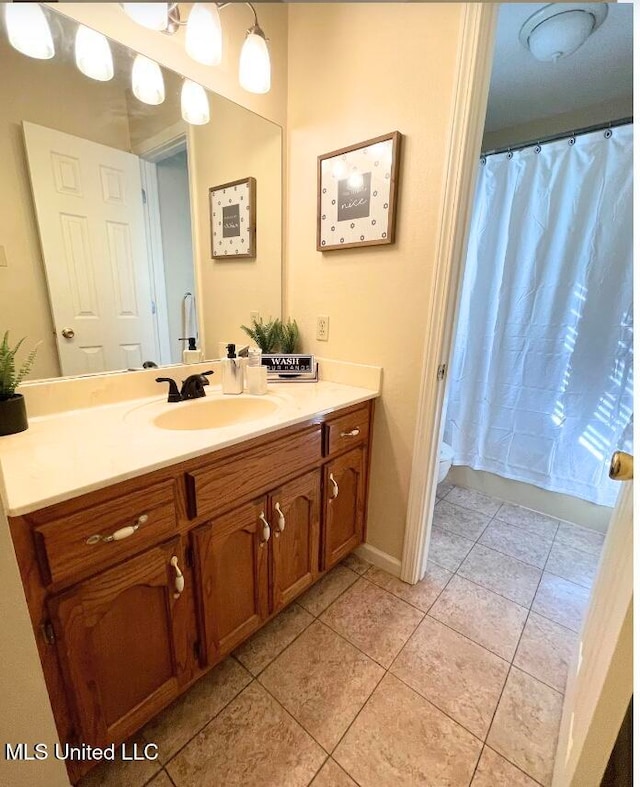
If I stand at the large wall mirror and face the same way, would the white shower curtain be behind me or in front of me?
in front

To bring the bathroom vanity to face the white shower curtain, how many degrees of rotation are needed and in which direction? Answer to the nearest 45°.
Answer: approximately 45° to its left

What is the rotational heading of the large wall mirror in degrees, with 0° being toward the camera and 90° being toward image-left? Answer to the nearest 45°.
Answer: approximately 315°

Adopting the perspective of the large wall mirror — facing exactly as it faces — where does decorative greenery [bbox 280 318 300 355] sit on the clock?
The decorative greenery is roughly at 10 o'clock from the large wall mirror.

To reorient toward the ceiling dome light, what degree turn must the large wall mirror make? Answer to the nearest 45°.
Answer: approximately 45° to its left

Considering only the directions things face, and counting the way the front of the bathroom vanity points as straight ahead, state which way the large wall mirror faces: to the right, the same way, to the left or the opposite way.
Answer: the same way

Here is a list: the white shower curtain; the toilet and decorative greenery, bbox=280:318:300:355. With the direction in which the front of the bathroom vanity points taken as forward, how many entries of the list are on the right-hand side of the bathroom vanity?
0

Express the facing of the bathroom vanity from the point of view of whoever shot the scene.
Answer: facing the viewer and to the right of the viewer
